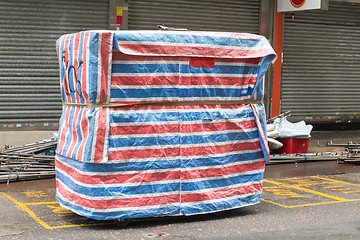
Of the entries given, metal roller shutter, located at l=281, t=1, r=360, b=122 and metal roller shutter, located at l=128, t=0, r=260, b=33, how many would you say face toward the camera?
2

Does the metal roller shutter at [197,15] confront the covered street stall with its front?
yes

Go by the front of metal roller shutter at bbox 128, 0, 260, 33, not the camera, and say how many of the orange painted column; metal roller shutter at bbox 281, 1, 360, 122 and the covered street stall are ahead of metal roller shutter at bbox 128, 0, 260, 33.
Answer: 1

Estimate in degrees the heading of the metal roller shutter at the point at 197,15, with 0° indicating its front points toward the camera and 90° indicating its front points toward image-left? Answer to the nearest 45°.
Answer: approximately 0°

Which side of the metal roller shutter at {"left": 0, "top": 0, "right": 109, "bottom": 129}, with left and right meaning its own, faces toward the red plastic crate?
left

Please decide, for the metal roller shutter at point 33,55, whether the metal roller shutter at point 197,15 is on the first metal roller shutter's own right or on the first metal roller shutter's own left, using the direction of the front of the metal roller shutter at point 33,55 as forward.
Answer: on the first metal roller shutter's own left

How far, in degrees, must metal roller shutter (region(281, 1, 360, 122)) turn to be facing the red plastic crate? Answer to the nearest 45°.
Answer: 0° — it already faces it

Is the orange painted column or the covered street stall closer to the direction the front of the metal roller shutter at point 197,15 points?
the covered street stall

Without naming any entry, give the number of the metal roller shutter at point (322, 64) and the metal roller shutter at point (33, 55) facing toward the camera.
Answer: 2
